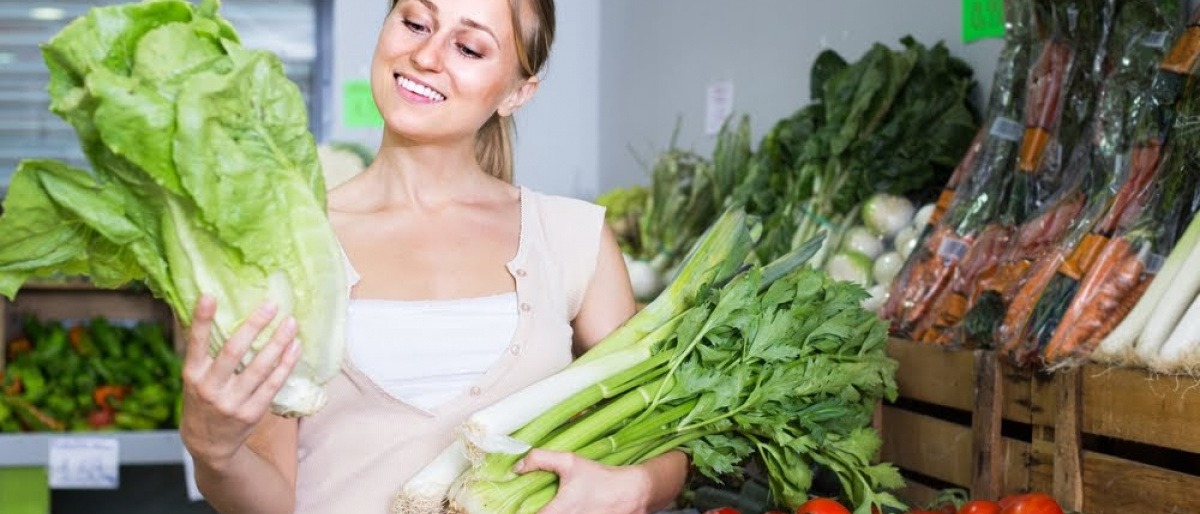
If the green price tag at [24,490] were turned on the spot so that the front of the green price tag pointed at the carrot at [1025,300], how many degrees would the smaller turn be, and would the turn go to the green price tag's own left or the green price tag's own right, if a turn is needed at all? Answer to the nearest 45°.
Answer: approximately 45° to the green price tag's own left

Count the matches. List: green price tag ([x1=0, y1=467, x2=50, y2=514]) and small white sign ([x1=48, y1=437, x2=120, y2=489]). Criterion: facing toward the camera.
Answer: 2

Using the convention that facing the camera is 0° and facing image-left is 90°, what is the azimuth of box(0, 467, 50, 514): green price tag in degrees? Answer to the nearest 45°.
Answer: approximately 0°

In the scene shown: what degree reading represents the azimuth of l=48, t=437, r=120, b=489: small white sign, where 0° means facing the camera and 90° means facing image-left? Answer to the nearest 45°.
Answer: approximately 0°
